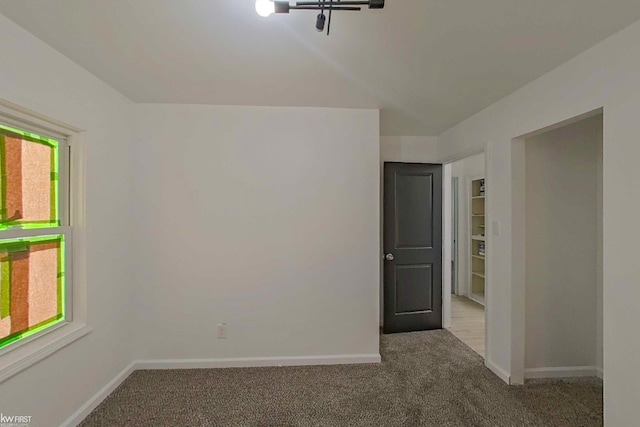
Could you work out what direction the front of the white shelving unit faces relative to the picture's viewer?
facing the viewer and to the left of the viewer

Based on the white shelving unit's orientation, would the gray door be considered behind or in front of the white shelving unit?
in front

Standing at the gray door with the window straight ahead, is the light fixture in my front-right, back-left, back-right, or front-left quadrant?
front-left

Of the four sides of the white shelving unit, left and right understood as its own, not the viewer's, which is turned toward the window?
front

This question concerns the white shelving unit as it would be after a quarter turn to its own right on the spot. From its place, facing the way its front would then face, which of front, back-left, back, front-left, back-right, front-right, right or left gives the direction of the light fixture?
back-left
